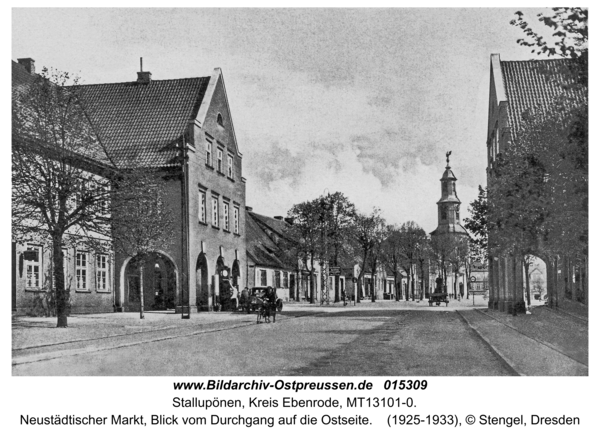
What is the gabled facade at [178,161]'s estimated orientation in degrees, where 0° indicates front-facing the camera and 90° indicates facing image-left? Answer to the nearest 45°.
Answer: approximately 315°

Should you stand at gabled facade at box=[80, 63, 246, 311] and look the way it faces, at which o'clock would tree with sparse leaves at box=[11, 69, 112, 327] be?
The tree with sparse leaves is roughly at 2 o'clock from the gabled facade.

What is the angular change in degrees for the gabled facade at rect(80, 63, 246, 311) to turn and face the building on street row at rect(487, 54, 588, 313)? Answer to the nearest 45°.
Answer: approximately 45° to its left

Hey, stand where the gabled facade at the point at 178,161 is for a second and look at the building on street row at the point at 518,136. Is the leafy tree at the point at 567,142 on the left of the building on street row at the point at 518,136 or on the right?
right

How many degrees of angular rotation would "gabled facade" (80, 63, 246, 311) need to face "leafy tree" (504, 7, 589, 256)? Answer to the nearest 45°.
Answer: approximately 45° to its right
